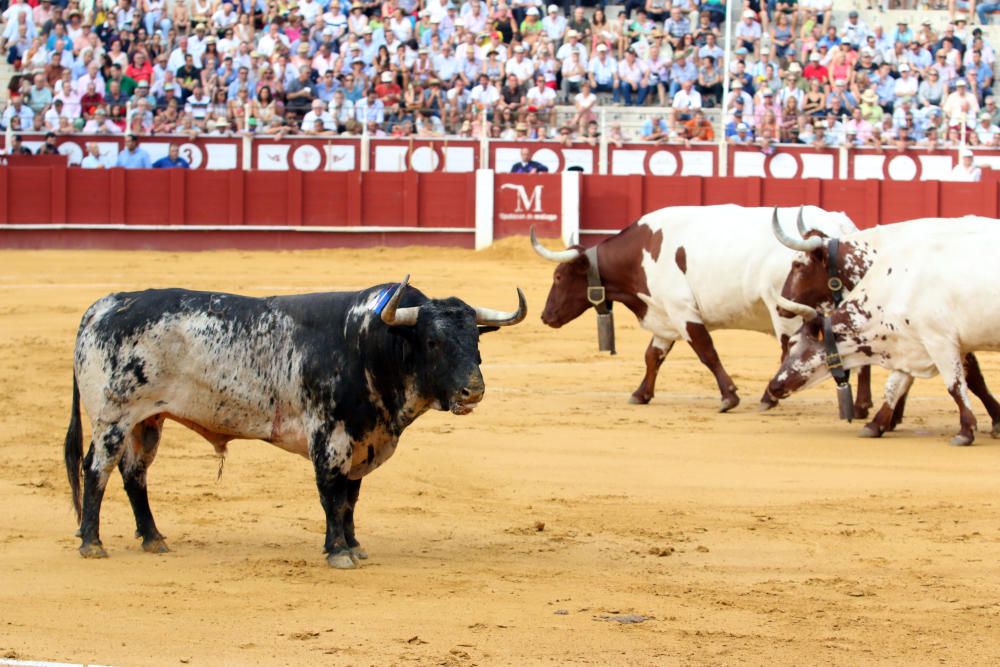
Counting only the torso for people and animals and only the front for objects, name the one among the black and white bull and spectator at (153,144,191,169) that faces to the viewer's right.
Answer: the black and white bull

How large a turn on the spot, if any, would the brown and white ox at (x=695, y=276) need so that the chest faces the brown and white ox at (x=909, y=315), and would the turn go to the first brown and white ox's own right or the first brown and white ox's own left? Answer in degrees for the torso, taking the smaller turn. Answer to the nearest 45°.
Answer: approximately 135° to the first brown and white ox's own left

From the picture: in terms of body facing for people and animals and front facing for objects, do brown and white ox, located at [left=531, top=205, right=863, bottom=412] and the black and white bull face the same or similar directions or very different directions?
very different directions

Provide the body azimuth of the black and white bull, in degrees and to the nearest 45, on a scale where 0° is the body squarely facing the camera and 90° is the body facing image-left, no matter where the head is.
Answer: approximately 270°

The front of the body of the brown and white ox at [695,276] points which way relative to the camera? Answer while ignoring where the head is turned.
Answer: to the viewer's left

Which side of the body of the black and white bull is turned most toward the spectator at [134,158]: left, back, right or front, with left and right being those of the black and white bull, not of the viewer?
left

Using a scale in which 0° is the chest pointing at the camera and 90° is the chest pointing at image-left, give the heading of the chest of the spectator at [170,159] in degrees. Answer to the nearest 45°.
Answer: approximately 0°

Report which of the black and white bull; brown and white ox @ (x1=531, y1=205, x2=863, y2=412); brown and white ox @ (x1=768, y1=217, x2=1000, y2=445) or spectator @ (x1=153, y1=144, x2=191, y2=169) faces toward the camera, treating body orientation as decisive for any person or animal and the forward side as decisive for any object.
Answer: the spectator

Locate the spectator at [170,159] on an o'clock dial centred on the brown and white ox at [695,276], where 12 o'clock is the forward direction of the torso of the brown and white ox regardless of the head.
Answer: The spectator is roughly at 2 o'clock from the brown and white ox.
